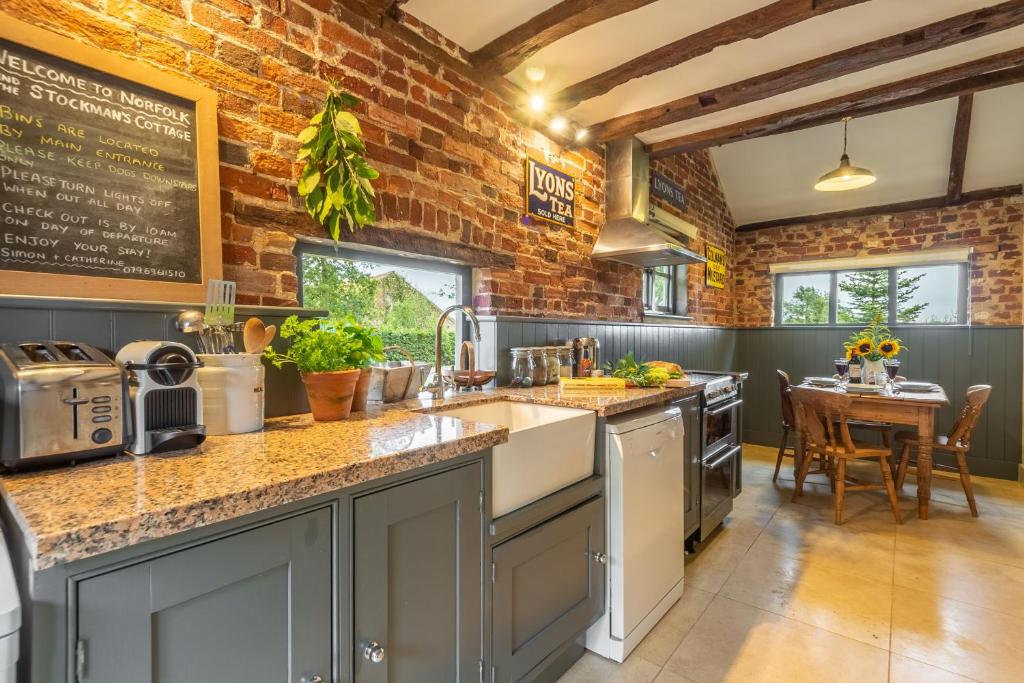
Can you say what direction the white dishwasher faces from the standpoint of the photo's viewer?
facing the viewer and to the right of the viewer

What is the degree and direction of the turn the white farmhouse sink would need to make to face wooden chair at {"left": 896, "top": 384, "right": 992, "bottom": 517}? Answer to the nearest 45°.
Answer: approximately 90° to its left

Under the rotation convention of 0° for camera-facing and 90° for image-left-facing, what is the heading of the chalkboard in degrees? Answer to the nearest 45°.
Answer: approximately 315°

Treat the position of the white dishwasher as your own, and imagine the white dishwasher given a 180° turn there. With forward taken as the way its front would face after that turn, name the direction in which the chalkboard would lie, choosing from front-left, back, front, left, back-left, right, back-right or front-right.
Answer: left

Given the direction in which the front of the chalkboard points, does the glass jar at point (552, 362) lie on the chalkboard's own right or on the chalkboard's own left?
on the chalkboard's own left

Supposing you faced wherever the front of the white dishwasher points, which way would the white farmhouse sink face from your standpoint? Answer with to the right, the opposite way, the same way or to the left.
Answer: the same way

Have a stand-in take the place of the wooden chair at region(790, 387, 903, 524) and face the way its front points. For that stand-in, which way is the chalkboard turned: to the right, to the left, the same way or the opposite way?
the same way

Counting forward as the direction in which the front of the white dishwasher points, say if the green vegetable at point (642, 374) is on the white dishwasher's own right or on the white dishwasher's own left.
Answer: on the white dishwasher's own left

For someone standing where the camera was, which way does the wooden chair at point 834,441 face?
facing away from the viewer and to the right of the viewer

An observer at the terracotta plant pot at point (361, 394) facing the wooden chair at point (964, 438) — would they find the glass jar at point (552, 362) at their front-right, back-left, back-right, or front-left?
front-left

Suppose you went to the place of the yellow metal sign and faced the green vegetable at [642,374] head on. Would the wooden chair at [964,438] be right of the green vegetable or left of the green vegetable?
left

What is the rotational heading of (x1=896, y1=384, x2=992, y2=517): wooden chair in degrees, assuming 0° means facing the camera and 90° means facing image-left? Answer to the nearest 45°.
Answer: approximately 135°

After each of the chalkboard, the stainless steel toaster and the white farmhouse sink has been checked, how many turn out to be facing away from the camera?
0

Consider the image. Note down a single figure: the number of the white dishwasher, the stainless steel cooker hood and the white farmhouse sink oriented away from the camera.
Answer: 0
